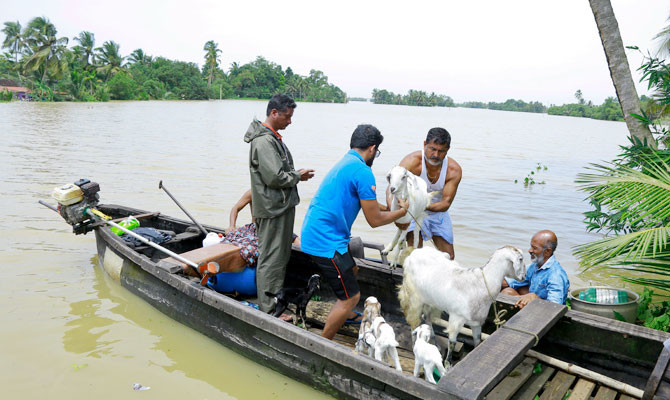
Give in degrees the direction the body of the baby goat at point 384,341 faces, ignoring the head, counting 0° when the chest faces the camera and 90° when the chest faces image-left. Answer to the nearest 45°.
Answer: approximately 135°

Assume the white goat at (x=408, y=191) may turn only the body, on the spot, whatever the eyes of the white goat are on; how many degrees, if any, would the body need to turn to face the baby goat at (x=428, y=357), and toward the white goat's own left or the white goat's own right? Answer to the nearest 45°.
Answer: approximately 45° to the white goat's own left

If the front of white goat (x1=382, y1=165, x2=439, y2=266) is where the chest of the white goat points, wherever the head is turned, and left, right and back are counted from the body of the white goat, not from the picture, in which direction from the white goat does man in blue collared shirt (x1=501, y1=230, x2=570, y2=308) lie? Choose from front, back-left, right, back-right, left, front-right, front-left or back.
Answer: back-left

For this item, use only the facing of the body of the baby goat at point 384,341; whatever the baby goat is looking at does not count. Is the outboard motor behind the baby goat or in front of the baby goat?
in front

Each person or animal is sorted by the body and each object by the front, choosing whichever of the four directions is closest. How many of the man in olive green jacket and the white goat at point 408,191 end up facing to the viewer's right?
1

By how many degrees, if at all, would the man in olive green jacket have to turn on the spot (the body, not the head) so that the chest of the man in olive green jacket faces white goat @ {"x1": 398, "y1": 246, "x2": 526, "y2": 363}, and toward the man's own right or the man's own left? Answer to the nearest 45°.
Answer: approximately 45° to the man's own right

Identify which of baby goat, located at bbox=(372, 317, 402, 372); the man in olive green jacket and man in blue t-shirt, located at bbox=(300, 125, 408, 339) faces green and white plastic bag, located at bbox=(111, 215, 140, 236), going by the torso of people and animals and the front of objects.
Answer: the baby goat

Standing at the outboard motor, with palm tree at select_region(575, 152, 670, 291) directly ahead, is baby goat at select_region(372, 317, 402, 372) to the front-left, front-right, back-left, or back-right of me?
front-right

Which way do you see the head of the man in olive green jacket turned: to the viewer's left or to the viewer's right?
to the viewer's right

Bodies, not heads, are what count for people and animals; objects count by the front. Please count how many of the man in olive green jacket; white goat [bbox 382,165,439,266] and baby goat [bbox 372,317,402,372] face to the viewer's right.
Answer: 1

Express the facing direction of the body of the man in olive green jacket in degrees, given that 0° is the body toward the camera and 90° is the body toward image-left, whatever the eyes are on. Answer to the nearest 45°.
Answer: approximately 270°

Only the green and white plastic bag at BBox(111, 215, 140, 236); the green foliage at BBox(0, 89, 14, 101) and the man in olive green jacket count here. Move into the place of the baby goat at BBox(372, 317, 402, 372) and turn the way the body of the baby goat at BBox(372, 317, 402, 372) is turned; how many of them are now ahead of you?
3

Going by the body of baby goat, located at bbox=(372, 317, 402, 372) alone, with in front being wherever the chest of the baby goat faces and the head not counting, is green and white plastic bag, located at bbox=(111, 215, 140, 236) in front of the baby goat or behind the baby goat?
in front

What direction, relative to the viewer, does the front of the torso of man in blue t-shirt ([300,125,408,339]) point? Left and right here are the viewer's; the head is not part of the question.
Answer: facing away from the viewer and to the right of the viewer
